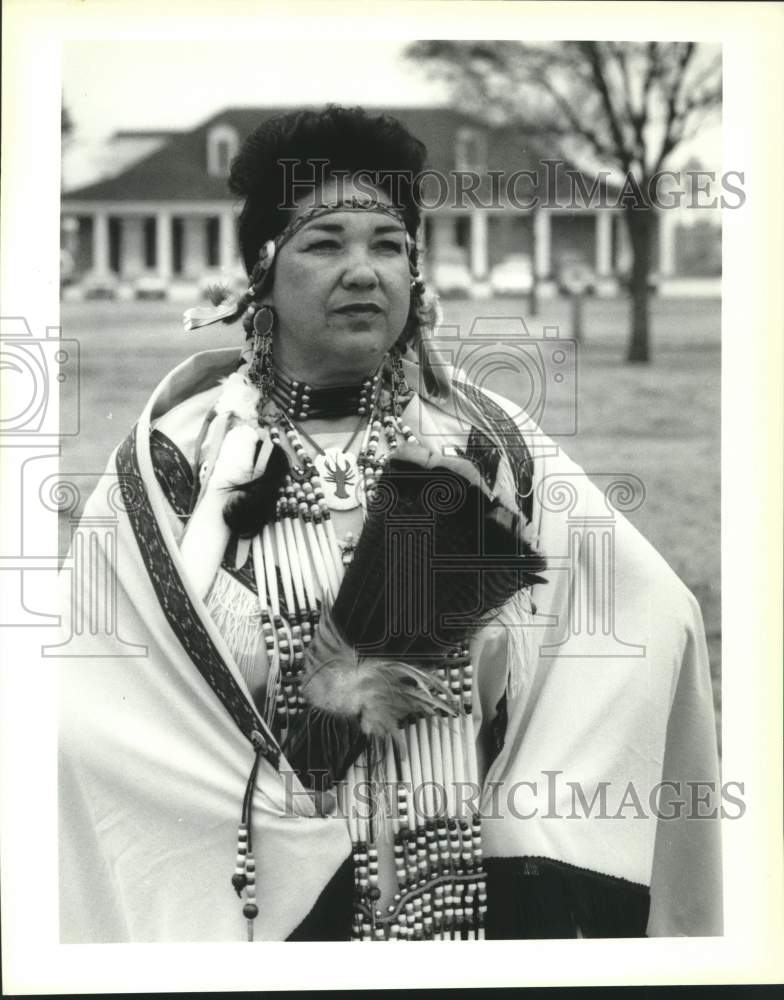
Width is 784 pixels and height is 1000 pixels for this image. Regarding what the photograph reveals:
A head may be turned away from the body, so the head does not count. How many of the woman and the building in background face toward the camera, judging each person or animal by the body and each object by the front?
2

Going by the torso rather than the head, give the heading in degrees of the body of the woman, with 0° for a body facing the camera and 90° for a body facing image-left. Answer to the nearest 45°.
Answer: approximately 0°
